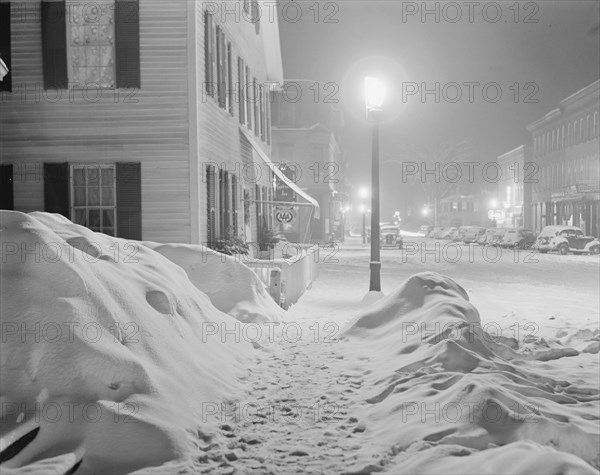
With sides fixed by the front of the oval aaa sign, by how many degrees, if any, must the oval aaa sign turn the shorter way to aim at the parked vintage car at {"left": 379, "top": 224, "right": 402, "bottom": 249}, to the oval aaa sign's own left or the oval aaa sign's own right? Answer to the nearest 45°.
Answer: approximately 180°

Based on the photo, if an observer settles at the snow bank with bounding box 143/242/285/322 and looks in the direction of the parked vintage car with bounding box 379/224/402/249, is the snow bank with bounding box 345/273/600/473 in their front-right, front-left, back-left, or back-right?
back-right

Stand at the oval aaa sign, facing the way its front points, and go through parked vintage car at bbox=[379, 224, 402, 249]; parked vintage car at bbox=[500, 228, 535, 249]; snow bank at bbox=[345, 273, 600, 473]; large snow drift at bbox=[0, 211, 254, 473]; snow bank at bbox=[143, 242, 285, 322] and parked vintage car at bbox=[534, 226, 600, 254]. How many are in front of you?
3

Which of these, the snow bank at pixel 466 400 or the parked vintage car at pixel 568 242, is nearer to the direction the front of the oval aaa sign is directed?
the snow bank

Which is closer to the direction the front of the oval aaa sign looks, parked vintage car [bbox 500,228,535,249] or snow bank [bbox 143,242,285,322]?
the snow bank

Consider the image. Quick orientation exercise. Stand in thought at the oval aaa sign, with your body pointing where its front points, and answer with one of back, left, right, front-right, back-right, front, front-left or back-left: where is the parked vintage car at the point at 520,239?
back-left

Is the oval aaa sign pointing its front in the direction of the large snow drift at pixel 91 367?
yes

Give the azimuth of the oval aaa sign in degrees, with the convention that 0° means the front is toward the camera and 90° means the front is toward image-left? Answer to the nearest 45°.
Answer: approximately 0°

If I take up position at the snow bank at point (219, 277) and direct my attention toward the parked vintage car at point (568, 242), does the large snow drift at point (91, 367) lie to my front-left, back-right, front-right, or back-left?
back-right

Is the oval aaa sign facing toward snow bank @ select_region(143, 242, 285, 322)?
yes

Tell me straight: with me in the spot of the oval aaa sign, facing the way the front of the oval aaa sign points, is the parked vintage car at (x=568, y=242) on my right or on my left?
on my left

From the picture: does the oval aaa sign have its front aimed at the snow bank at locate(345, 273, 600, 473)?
yes
